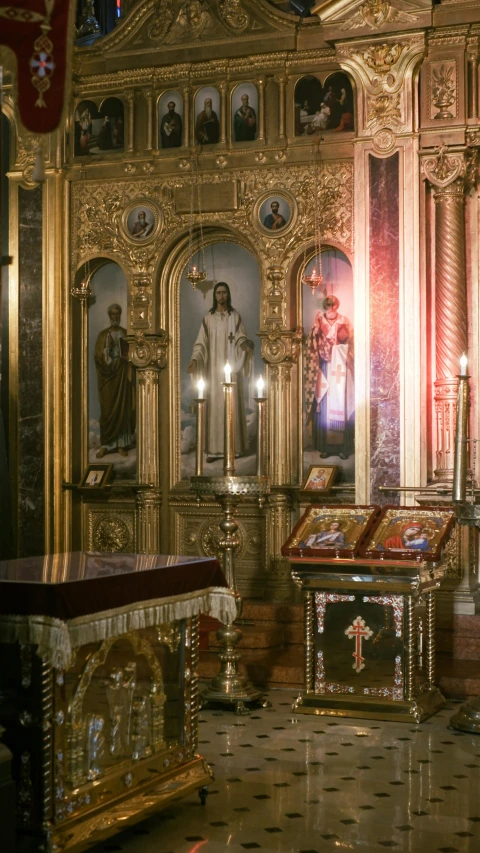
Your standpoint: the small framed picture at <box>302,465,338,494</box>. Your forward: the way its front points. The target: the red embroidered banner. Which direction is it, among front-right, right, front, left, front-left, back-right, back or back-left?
front

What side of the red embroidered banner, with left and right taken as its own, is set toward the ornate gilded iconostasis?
back

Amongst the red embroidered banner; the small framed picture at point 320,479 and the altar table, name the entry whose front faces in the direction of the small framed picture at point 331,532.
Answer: the small framed picture at point 320,479

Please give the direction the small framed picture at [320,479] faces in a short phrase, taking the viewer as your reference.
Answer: facing the viewer

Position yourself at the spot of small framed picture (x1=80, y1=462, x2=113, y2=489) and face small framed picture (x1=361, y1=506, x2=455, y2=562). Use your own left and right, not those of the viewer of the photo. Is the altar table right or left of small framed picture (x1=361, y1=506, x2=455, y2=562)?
right

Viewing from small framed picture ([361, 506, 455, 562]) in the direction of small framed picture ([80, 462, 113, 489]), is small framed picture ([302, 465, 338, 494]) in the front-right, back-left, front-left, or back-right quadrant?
front-right

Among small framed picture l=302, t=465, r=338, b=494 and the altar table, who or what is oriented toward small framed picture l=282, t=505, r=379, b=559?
small framed picture l=302, t=465, r=338, b=494

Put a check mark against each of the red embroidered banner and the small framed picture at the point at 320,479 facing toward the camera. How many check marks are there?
2

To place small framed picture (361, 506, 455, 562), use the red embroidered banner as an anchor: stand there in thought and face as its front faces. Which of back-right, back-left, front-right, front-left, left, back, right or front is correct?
back-left

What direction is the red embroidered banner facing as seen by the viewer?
toward the camera

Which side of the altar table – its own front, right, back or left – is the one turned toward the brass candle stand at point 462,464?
left
